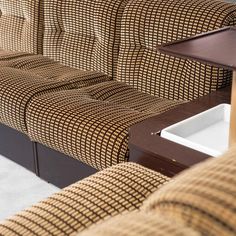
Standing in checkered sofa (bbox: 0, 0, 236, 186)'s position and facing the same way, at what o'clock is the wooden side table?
The wooden side table is roughly at 10 o'clock from the checkered sofa.

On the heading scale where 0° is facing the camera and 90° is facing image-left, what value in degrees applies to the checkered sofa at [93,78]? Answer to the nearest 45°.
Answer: approximately 45°

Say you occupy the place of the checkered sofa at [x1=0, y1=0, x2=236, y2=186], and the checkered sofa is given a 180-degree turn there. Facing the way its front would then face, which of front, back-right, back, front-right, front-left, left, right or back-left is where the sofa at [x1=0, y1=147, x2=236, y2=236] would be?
back-right
